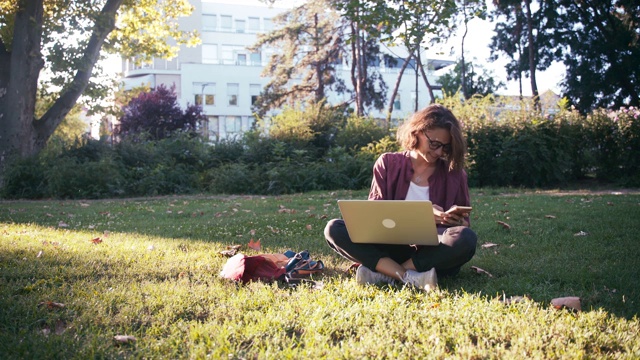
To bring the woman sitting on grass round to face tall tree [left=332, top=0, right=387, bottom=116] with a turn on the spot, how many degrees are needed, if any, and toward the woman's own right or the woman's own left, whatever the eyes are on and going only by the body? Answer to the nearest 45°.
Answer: approximately 180°

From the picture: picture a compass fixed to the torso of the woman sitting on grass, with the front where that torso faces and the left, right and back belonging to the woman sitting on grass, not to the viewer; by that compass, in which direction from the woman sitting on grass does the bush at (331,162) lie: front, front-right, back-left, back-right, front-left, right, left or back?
back

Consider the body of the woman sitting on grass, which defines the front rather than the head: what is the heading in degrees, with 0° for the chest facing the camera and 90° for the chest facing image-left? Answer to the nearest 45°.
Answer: approximately 0°

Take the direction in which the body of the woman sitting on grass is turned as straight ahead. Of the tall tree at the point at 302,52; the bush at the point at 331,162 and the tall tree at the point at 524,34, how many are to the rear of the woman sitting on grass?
3

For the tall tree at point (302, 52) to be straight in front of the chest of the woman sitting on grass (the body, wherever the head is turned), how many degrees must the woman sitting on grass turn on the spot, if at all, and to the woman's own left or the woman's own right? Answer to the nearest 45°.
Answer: approximately 180°

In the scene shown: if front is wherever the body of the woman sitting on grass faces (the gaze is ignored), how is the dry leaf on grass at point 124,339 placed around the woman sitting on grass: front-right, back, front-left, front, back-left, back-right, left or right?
front-right

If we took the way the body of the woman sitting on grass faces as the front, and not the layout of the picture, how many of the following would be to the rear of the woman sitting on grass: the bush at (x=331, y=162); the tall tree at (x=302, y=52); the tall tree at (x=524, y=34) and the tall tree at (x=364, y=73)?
4

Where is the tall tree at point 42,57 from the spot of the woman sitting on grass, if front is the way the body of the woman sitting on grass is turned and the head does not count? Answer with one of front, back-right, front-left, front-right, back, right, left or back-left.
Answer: back-right

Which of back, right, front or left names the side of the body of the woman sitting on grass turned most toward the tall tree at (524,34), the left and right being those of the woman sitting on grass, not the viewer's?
back

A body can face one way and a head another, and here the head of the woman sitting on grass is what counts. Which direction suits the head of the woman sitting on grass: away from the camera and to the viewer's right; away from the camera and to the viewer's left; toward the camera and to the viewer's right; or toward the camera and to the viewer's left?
toward the camera and to the viewer's right

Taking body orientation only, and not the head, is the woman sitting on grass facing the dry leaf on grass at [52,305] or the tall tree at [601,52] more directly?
the dry leaf on grass

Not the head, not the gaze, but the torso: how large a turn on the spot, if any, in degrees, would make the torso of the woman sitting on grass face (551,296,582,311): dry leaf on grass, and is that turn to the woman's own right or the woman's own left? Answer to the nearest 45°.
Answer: approximately 45° to the woman's own left

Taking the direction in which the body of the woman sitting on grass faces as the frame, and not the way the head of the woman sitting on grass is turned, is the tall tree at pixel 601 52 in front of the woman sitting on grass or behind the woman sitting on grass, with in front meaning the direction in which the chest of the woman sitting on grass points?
behind
